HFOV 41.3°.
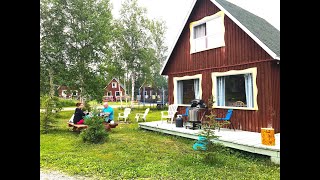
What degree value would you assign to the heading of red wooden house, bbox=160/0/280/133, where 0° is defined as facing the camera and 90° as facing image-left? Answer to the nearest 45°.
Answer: approximately 45°

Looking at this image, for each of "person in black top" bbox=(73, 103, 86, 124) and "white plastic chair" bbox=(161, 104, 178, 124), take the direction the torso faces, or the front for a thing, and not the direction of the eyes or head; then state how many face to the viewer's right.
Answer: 1

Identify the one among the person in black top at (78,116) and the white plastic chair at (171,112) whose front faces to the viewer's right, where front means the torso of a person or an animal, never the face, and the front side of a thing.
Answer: the person in black top

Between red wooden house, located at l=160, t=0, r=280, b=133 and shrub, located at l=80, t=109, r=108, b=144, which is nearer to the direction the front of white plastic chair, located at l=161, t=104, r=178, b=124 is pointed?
the shrub

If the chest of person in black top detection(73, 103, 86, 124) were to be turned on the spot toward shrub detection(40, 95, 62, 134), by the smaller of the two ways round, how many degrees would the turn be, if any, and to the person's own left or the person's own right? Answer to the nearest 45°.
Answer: approximately 135° to the person's own left

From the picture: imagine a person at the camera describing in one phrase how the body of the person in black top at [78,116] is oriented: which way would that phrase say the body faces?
to the viewer's right

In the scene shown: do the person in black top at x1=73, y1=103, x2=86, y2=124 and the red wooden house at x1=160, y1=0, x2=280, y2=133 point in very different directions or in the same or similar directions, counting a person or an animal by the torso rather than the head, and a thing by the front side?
very different directions
